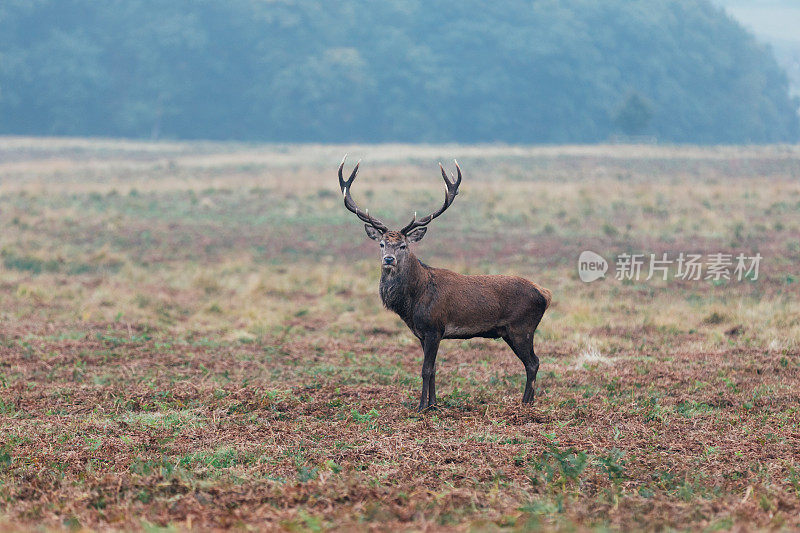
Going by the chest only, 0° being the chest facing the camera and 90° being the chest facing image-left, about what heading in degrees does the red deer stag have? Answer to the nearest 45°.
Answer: approximately 90°
